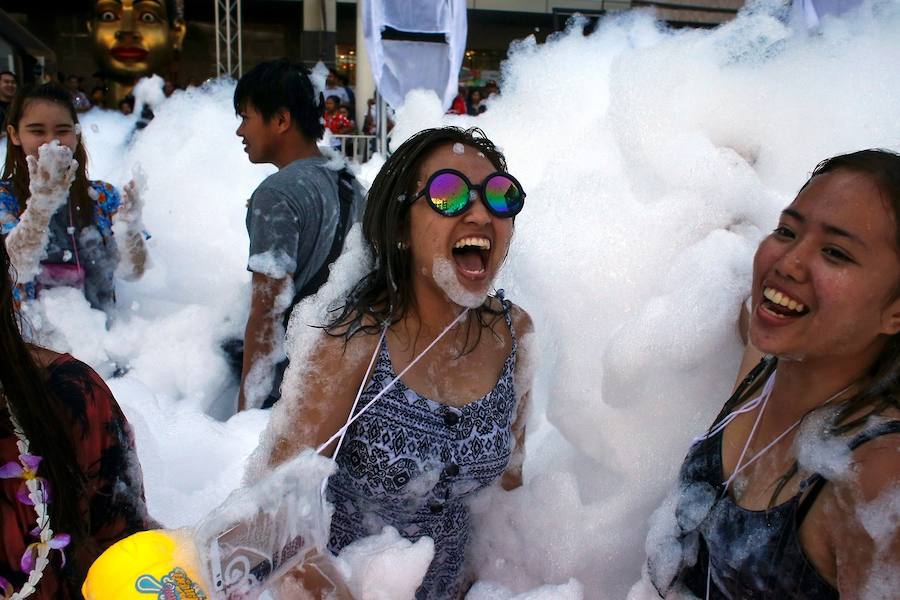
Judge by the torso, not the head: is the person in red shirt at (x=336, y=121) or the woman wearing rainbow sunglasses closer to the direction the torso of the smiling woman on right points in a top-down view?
the woman wearing rainbow sunglasses

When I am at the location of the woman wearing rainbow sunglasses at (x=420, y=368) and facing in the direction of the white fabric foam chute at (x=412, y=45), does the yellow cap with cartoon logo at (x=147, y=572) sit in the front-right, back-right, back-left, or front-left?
back-left

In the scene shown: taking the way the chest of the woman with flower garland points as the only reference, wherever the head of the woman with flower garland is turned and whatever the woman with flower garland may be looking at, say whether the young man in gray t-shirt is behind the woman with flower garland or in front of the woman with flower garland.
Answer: behind

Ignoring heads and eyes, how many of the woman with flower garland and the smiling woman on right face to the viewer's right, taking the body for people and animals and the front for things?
0

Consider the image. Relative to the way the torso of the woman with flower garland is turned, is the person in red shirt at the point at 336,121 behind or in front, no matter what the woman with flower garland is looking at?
behind

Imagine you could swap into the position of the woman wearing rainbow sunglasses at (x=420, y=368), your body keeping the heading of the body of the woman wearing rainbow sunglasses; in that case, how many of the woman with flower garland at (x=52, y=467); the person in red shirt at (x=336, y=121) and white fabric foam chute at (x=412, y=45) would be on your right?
1

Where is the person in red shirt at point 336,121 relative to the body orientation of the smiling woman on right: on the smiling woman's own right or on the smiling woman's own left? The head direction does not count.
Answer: on the smiling woman's own right

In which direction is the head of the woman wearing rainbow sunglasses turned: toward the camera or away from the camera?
toward the camera

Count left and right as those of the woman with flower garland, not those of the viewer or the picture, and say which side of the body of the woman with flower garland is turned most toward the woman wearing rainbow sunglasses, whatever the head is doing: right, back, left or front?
left

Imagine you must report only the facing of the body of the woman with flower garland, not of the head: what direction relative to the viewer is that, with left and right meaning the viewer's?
facing the viewer

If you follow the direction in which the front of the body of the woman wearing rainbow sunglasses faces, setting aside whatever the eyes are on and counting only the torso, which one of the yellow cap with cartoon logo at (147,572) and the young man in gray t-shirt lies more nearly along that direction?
the yellow cap with cartoon logo
